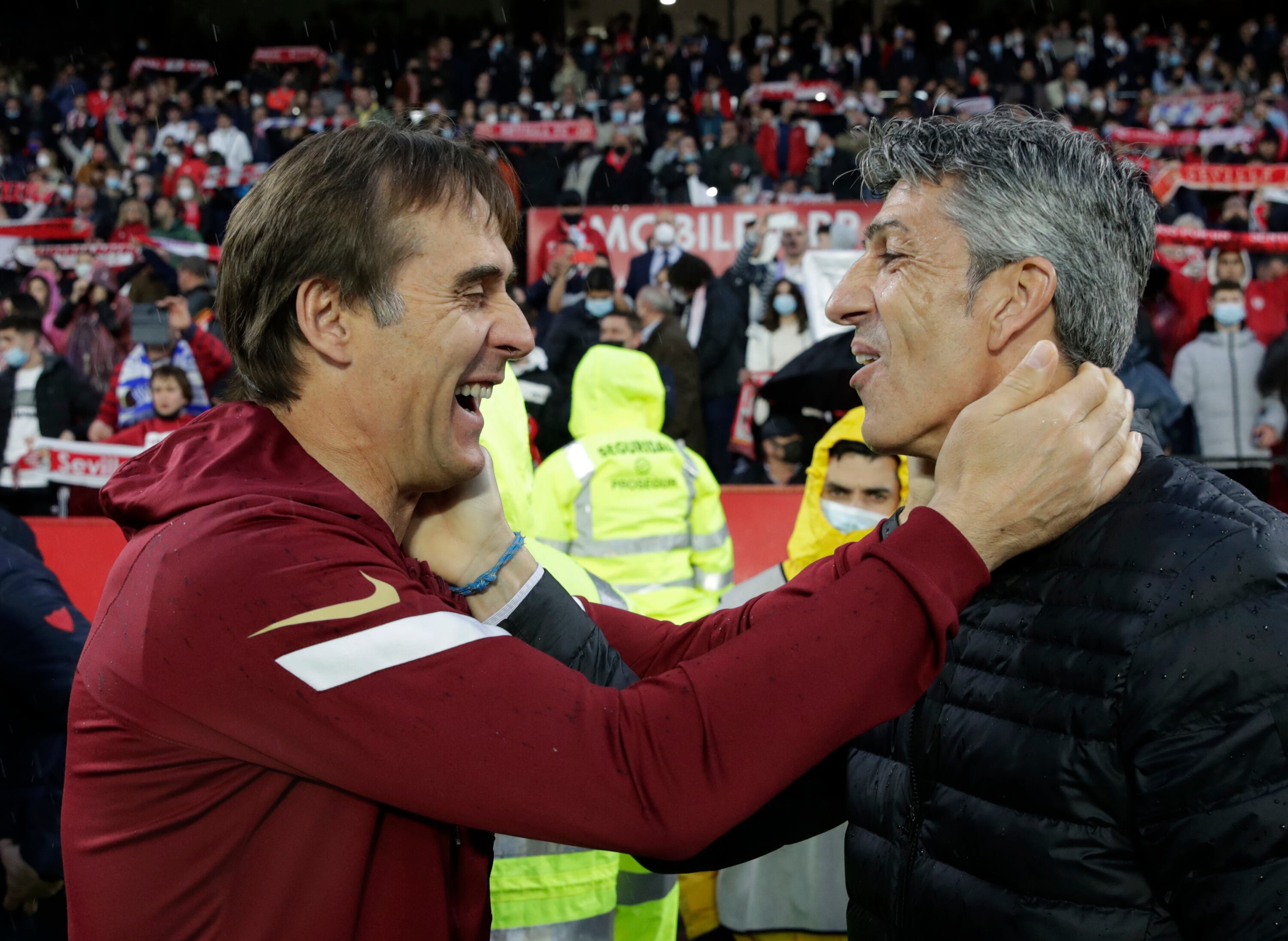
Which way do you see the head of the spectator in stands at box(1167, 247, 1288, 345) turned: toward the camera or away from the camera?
toward the camera

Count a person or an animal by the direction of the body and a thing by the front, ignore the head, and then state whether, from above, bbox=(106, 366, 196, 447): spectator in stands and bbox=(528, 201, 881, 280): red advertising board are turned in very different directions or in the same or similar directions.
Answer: same or similar directions

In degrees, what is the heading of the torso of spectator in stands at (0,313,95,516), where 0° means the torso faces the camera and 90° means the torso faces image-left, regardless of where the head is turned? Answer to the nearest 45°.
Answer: approximately 45°

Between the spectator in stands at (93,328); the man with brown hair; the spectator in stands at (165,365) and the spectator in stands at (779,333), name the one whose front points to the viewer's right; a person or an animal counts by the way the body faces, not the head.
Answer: the man with brown hair

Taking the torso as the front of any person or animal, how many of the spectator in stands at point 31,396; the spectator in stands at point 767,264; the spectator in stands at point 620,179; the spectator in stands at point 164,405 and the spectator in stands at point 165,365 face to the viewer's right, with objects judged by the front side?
0

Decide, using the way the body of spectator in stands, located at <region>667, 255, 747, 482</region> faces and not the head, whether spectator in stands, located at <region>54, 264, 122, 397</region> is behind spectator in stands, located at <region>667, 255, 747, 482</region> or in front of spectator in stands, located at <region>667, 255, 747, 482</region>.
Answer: in front

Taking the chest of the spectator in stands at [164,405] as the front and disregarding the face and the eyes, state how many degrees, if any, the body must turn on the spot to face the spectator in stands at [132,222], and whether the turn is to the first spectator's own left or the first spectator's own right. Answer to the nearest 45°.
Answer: approximately 180°

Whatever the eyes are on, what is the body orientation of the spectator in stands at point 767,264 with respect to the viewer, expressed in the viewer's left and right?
facing the viewer

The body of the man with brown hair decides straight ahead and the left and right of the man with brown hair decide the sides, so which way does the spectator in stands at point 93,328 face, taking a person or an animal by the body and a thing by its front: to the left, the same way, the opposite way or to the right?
to the right

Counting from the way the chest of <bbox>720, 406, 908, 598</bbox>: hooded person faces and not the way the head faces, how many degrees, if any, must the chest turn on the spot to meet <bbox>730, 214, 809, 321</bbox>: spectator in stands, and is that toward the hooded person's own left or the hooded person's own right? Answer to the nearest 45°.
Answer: approximately 180°

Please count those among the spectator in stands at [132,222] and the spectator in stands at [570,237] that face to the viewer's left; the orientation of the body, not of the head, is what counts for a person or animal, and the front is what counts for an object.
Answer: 0

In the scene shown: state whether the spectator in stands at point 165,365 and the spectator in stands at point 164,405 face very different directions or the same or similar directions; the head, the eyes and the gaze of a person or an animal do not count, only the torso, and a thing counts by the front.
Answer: same or similar directions

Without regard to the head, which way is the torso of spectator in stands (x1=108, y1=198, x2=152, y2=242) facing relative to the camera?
toward the camera

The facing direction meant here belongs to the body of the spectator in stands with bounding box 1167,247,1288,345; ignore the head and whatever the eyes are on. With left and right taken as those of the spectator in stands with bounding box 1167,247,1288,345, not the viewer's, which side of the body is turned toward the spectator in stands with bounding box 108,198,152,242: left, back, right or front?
right
